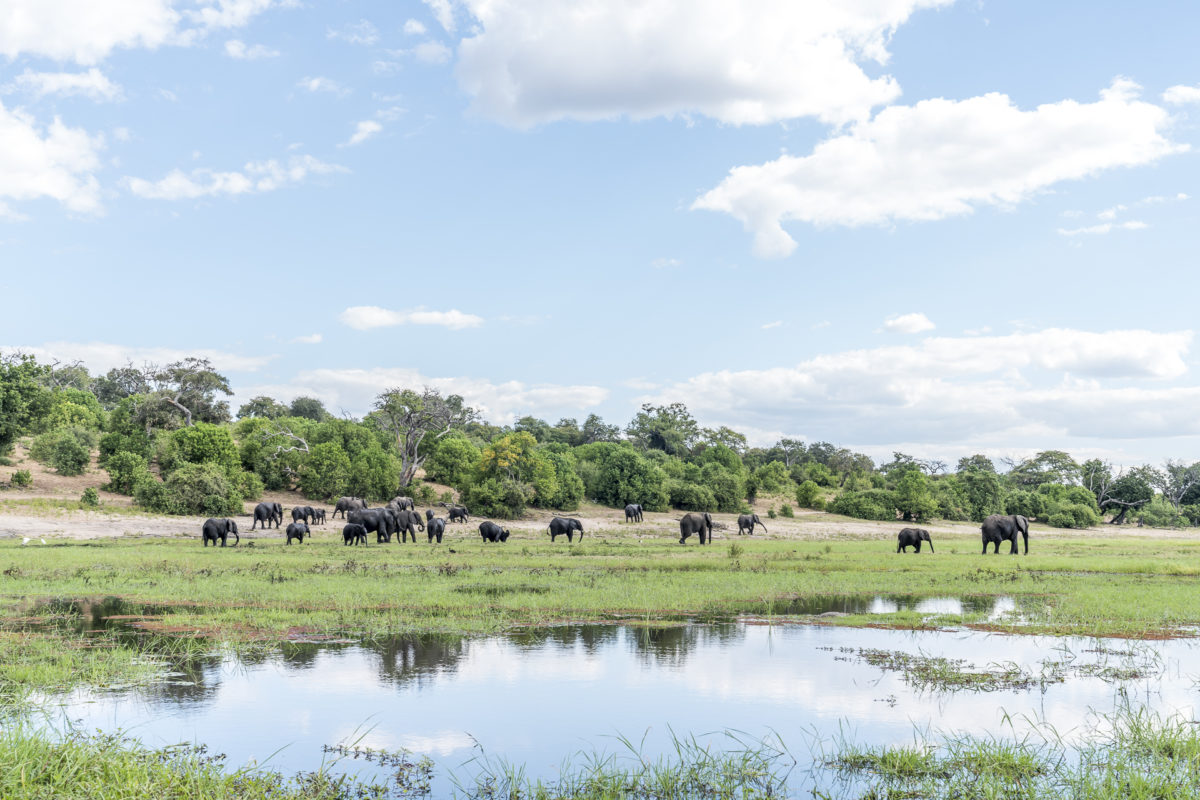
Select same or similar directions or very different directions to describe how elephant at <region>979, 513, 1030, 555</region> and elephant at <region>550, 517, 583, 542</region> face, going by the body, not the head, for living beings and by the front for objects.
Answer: same or similar directions

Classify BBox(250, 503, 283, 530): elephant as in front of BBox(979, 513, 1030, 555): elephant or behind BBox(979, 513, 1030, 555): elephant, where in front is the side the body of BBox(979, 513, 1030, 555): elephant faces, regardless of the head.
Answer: behind

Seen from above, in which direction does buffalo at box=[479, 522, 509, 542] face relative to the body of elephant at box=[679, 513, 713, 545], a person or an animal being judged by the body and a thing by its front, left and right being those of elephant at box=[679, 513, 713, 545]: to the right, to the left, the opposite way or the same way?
the same way

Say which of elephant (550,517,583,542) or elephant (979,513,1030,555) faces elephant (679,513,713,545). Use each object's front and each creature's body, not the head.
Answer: elephant (550,517,583,542)

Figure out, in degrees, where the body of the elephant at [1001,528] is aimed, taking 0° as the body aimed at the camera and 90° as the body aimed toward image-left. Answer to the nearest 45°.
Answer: approximately 270°

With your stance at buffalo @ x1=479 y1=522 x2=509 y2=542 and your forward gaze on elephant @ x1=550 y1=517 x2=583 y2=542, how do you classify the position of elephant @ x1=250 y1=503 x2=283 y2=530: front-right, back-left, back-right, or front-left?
back-left

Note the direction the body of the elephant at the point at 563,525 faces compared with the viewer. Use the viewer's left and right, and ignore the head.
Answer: facing to the right of the viewer
